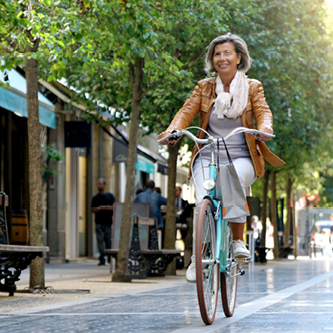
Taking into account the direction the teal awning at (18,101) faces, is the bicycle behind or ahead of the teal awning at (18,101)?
ahead

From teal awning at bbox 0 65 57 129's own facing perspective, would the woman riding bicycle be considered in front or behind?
in front

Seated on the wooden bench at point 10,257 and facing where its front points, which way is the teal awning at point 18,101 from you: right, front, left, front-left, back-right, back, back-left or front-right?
left

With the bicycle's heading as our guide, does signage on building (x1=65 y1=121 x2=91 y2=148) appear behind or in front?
behind

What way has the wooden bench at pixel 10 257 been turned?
to the viewer's right

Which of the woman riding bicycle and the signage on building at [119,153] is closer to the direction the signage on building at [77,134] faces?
the woman riding bicycle

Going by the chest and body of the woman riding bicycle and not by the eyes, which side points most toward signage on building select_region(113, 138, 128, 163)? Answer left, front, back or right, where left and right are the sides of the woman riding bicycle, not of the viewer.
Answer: back
